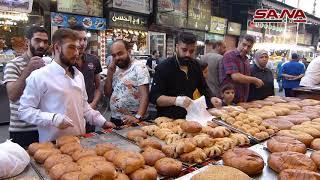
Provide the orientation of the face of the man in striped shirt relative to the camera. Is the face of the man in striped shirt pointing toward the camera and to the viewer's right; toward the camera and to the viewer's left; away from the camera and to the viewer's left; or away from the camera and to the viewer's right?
toward the camera and to the viewer's right

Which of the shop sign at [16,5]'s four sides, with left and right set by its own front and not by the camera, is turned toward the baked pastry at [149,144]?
front

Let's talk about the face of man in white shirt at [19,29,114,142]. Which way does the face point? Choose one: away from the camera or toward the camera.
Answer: toward the camera

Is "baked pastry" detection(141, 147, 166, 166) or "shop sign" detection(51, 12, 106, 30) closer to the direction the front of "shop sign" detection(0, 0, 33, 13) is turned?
the baked pastry

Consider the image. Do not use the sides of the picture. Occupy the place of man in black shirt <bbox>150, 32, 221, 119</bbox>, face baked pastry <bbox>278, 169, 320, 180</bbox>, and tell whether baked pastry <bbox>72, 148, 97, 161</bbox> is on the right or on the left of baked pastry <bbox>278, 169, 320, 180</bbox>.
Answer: right

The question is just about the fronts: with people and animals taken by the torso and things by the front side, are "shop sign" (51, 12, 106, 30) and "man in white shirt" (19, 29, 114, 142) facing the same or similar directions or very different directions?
same or similar directions

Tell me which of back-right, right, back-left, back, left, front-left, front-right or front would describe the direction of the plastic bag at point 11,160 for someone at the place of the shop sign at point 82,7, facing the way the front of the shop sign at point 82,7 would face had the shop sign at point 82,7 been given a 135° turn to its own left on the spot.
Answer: back

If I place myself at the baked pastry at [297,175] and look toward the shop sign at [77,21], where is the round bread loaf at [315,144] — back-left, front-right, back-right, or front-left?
front-right

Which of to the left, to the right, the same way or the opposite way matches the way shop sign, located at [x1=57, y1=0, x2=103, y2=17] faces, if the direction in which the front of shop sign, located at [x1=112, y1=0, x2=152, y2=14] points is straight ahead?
the same way

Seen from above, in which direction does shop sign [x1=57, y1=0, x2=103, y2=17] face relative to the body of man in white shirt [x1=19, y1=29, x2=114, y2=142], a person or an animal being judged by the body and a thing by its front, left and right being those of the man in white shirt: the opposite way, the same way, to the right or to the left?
the same way

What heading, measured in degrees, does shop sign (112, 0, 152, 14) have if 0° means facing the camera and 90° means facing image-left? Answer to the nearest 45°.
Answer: approximately 315°

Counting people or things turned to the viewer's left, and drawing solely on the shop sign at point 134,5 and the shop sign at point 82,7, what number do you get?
0

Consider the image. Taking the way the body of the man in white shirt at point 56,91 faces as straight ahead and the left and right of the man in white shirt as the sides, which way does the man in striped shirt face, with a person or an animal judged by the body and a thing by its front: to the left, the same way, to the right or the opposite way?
the same way

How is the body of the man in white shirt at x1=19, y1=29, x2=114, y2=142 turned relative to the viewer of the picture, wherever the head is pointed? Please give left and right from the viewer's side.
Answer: facing the viewer and to the right of the viewer

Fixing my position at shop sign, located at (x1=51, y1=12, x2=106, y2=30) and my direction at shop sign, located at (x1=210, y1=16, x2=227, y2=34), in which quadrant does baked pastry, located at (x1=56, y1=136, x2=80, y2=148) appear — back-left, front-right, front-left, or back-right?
back-right

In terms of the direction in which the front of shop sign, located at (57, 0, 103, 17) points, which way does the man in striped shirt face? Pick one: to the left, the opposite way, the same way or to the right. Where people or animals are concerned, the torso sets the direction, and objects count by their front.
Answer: the same way

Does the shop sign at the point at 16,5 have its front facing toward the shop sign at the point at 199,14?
no

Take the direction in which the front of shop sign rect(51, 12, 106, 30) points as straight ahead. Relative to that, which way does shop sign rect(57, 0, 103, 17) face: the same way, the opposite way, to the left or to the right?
the same way

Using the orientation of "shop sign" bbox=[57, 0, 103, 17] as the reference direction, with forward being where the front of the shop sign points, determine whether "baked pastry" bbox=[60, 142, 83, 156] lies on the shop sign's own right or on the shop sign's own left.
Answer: on the shop sign's own right

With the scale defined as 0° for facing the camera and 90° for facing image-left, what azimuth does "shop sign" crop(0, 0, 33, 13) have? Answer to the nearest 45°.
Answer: approximately 0°
